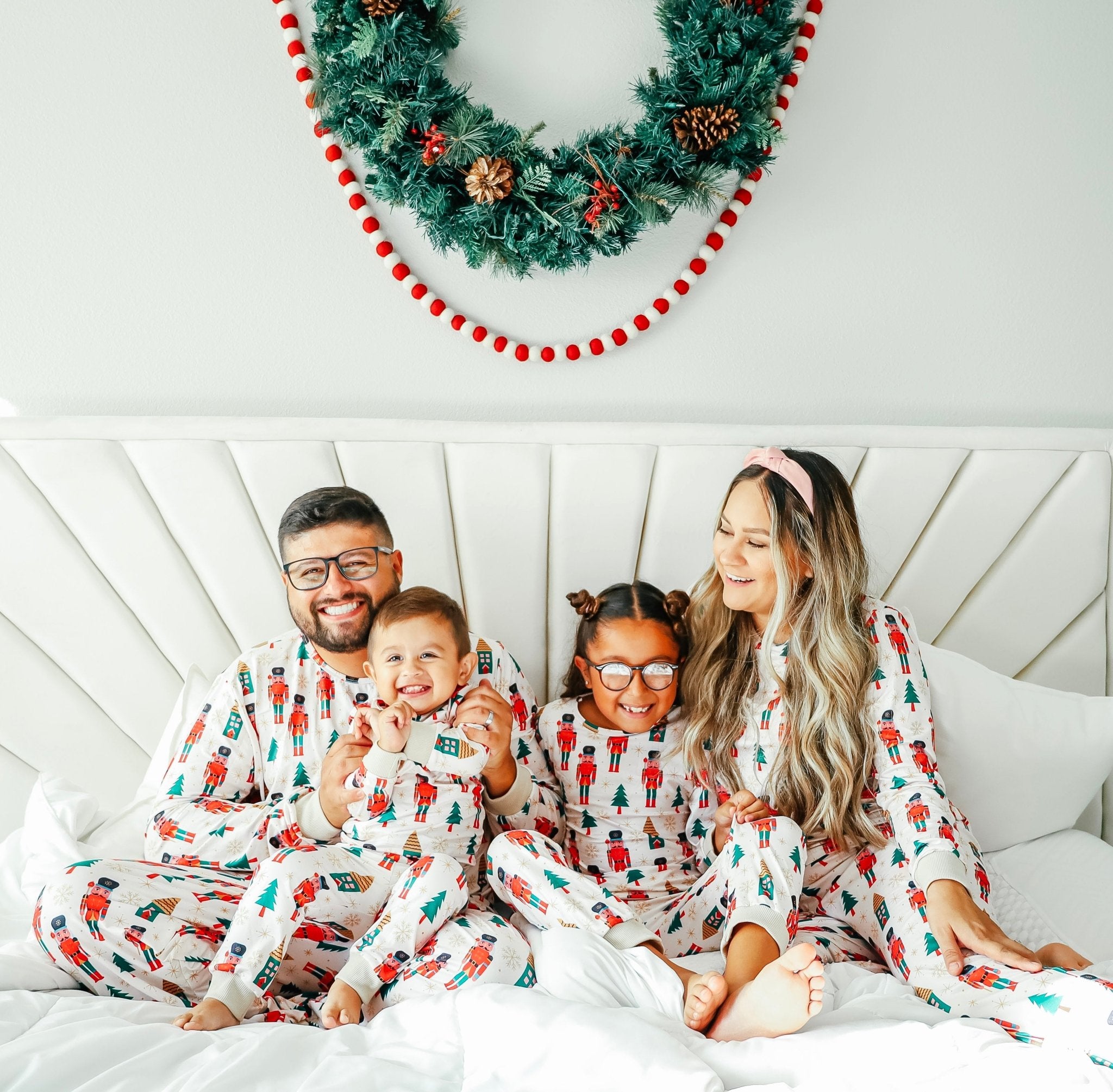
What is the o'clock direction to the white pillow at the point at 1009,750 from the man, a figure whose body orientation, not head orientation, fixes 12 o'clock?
The white pillow is roughly at 9 o'clock from the man.

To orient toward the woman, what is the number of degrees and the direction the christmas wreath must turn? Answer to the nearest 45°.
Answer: approximately 45° to its left

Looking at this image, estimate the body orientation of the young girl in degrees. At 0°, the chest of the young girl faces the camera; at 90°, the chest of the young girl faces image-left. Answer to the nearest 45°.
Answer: approximately 0°

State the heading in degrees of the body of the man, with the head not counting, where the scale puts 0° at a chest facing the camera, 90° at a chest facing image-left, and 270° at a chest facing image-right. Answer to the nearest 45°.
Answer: approximately 0°
